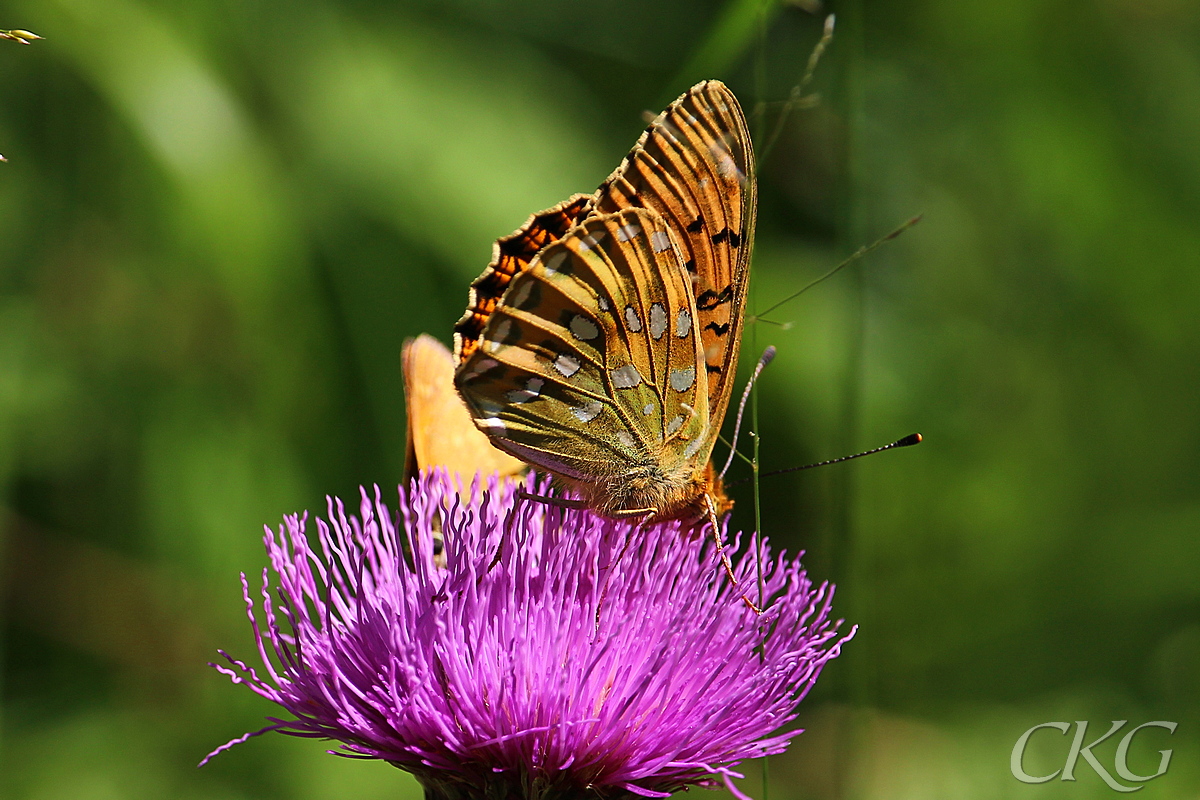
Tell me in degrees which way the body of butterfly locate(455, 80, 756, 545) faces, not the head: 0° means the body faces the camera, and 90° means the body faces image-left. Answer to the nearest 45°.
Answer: approximately 270°
